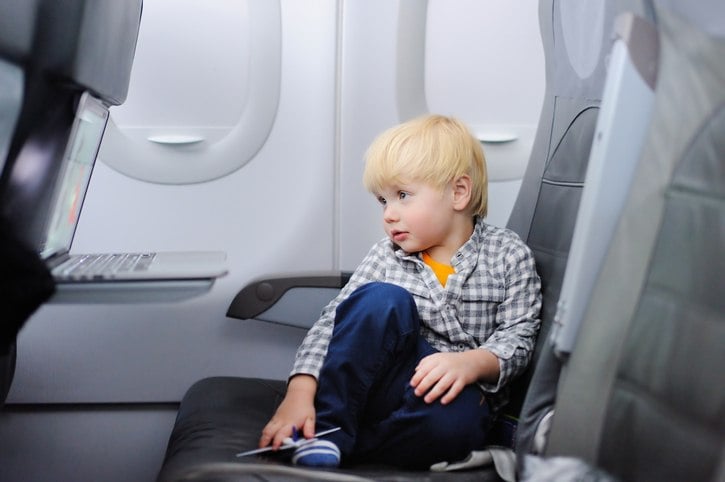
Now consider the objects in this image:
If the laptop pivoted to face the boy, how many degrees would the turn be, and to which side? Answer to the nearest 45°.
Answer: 0° — it already faces them

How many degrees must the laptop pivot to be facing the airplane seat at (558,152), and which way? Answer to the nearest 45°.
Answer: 0° — it already faces it

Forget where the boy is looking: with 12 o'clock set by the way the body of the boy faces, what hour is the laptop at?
The laptop is roughly at 1 o'clock from the boy.

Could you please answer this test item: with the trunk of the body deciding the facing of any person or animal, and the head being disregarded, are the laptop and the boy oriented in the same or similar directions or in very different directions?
very different directions

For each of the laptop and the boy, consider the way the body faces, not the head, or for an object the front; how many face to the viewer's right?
1

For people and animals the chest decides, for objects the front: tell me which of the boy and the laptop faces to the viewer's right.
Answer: the laptop

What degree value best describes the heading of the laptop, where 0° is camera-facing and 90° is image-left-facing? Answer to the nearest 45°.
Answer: approximately 270°
